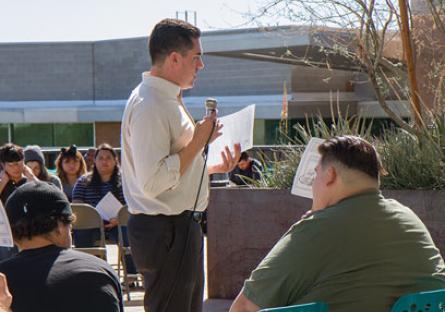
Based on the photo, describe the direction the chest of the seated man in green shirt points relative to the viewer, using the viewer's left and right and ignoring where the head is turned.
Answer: facing away from the viewer and to the left of the viewer

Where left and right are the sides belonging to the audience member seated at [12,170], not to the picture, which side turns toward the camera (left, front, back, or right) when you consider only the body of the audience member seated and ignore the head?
front

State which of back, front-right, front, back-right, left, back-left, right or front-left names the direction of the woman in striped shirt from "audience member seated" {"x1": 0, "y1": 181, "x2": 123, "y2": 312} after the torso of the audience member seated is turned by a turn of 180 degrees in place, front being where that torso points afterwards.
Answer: back-right

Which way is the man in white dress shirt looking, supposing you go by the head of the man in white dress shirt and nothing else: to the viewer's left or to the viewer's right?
to the viewer's right

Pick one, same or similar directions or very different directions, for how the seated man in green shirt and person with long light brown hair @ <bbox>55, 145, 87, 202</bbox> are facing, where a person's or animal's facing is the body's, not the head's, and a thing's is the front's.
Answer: very different directions

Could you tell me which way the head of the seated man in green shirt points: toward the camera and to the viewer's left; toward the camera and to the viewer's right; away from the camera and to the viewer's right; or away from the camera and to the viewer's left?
away from the camera and to the viewer's left

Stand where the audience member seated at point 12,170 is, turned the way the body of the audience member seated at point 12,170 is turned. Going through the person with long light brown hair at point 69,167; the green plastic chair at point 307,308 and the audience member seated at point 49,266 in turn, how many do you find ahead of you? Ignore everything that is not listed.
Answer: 2

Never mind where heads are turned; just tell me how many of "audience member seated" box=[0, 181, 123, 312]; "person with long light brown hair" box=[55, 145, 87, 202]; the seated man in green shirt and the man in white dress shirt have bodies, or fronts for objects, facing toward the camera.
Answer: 1

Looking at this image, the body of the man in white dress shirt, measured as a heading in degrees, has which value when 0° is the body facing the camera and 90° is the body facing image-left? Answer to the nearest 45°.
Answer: approximately 270°

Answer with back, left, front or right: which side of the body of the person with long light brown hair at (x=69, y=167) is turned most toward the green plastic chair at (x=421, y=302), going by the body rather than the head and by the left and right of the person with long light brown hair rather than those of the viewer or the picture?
front

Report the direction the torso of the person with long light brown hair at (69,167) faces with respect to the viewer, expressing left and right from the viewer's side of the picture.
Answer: facing the viewer

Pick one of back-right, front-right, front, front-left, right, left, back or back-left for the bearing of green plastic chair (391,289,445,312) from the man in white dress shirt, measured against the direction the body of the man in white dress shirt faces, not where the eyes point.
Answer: front-right
